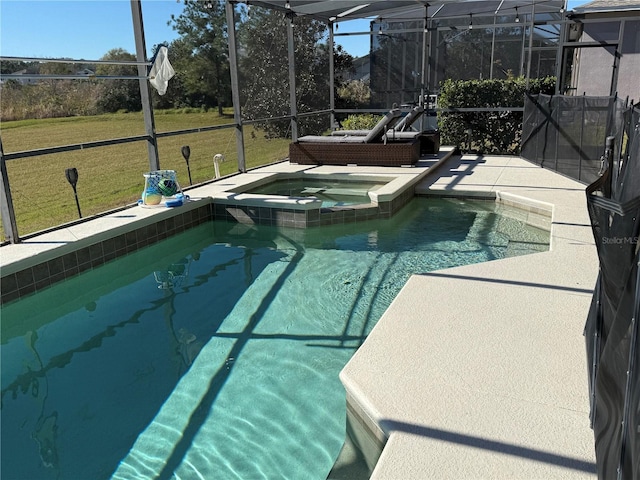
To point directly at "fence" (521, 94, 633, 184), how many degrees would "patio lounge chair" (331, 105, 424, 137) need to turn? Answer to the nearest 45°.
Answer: approximately 135° to its left

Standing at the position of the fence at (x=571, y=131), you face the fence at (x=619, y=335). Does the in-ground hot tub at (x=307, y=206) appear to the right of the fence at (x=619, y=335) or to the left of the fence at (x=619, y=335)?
right

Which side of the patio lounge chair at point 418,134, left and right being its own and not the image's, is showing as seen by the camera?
left

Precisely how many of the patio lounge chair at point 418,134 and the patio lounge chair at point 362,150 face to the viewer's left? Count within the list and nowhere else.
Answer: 2

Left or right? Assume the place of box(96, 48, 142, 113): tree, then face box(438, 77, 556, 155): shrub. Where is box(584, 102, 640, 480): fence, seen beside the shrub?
right

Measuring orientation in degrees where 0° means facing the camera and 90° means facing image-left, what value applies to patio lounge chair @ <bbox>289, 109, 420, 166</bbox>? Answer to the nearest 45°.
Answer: approximately 90°

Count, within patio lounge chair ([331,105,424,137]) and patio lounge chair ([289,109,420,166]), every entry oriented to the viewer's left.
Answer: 2

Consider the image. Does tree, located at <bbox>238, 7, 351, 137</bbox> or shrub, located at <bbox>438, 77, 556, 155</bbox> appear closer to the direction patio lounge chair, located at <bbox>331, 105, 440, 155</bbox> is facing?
the tree

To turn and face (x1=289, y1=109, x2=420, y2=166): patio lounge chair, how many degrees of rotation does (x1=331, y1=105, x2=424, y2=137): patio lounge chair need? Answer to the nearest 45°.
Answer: approximately 45° to its left

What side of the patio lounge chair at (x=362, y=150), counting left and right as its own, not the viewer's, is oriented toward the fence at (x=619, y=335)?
left

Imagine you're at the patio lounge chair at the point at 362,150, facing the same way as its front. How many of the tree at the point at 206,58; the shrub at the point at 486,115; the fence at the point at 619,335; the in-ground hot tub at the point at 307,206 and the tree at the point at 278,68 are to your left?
2
